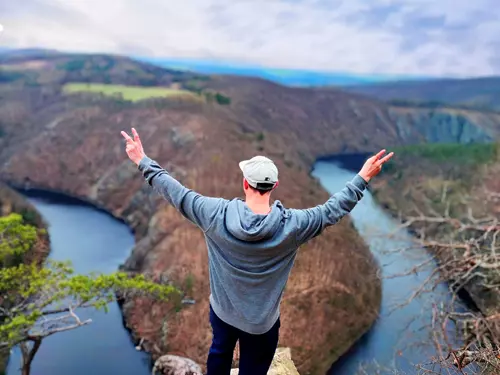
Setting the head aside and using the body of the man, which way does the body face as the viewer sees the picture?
away from the camera

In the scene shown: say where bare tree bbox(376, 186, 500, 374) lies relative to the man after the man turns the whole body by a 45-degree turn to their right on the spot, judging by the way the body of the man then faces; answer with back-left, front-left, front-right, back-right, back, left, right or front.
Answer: front
